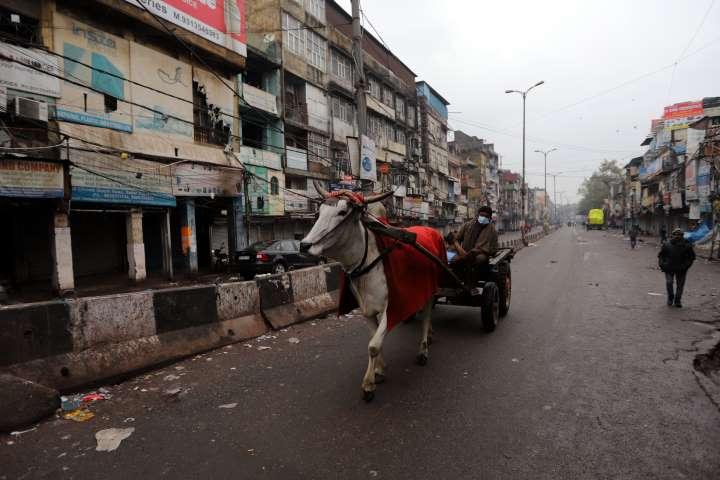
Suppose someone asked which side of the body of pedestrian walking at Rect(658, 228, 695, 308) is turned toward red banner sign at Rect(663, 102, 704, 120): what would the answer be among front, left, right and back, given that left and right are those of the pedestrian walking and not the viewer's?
back

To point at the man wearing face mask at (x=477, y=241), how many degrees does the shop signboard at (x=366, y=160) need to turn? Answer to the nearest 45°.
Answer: approximately 45° to its left

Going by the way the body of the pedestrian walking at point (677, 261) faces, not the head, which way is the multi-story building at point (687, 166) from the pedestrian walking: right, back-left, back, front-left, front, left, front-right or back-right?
back

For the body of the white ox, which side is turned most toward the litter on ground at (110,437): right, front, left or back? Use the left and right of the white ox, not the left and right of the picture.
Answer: front

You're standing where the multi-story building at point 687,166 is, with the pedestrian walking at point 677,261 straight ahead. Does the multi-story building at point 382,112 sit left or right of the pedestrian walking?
right

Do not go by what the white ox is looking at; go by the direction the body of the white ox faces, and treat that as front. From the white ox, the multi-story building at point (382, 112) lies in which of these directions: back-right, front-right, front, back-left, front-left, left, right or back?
back-right

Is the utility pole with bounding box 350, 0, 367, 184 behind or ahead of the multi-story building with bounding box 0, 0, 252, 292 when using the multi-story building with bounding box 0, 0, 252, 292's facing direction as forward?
ahead

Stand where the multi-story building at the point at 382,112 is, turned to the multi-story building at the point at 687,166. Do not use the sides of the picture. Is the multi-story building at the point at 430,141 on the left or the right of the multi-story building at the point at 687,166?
left

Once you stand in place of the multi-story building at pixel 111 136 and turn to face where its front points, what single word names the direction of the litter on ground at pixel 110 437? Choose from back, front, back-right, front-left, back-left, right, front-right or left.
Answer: front-right

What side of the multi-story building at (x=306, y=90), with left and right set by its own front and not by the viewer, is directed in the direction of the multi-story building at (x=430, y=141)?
left

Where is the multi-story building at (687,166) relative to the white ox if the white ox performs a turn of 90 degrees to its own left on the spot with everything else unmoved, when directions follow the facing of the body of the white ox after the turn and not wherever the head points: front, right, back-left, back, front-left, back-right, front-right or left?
left

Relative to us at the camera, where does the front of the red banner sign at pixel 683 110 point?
facing the viewer and to the left of the viewer

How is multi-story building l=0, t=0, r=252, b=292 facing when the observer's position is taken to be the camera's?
facing the viewer and to the right of the viewer

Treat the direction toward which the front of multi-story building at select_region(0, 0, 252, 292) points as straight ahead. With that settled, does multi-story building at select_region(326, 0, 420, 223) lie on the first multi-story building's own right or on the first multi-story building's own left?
on the first multi-story building's own left

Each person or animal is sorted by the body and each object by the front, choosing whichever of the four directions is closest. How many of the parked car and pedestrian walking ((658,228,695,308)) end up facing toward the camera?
1

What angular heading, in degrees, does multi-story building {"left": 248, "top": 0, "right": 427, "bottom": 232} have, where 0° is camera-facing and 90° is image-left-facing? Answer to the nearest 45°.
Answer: approximately 315°
